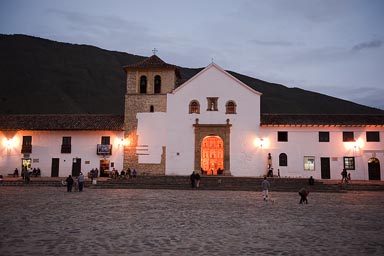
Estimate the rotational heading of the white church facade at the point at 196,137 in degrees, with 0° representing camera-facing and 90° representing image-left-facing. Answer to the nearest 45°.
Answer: approximately 0°

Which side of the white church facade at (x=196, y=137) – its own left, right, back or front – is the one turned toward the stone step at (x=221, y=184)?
front
